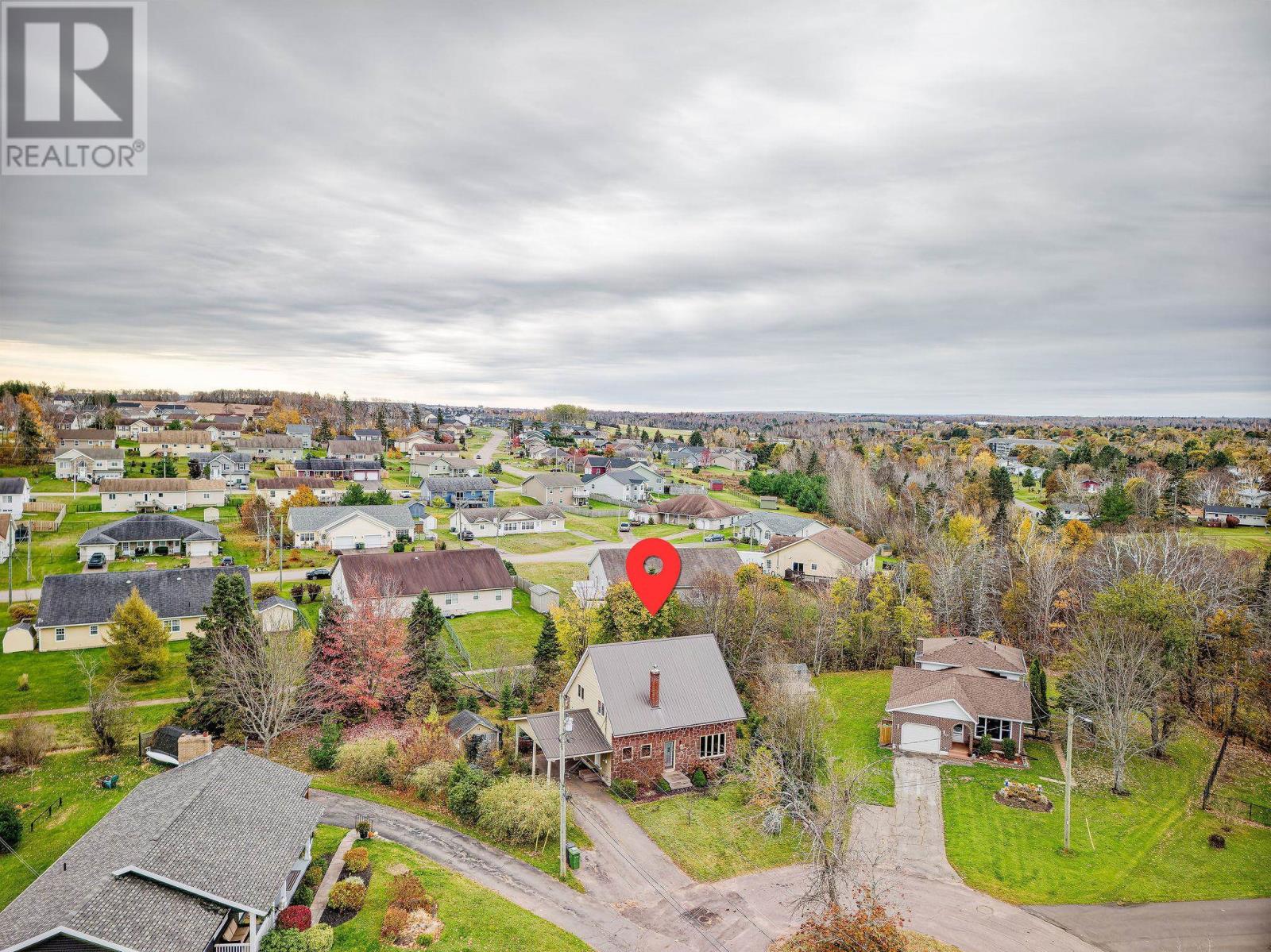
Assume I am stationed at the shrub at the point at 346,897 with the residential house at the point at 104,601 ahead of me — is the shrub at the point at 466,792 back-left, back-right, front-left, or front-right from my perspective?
front-right

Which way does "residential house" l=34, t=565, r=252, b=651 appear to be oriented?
away from the camera

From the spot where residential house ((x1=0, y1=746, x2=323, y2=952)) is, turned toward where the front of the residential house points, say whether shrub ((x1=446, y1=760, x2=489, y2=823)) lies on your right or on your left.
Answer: on your left

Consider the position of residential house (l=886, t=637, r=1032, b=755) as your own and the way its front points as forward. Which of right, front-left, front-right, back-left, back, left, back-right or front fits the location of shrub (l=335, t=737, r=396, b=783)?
front-right

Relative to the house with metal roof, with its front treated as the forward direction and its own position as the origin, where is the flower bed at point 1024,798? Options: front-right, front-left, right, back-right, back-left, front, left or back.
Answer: front-left

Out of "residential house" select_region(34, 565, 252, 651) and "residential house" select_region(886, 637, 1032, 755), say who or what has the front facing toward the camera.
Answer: "residential house" select_region(886, 637, 1032, 755)

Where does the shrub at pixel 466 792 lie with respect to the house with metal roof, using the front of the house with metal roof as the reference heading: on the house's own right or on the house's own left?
on the house's own right

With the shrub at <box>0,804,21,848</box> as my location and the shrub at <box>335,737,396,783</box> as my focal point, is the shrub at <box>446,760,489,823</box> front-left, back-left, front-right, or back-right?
front-right

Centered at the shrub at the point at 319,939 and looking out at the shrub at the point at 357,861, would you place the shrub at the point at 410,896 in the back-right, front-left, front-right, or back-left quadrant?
front-right

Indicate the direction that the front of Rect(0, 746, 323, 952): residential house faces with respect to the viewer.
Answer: facing the viewer and to the right of the viewer

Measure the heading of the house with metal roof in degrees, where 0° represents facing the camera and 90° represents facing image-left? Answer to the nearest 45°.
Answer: approximately 315°

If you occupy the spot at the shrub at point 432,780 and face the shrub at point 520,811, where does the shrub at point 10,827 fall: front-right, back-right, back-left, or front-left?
back-right

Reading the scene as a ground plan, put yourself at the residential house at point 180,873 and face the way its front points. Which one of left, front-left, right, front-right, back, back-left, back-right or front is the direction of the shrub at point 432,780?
left

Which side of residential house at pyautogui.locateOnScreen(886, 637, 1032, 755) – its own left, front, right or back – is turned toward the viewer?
front
